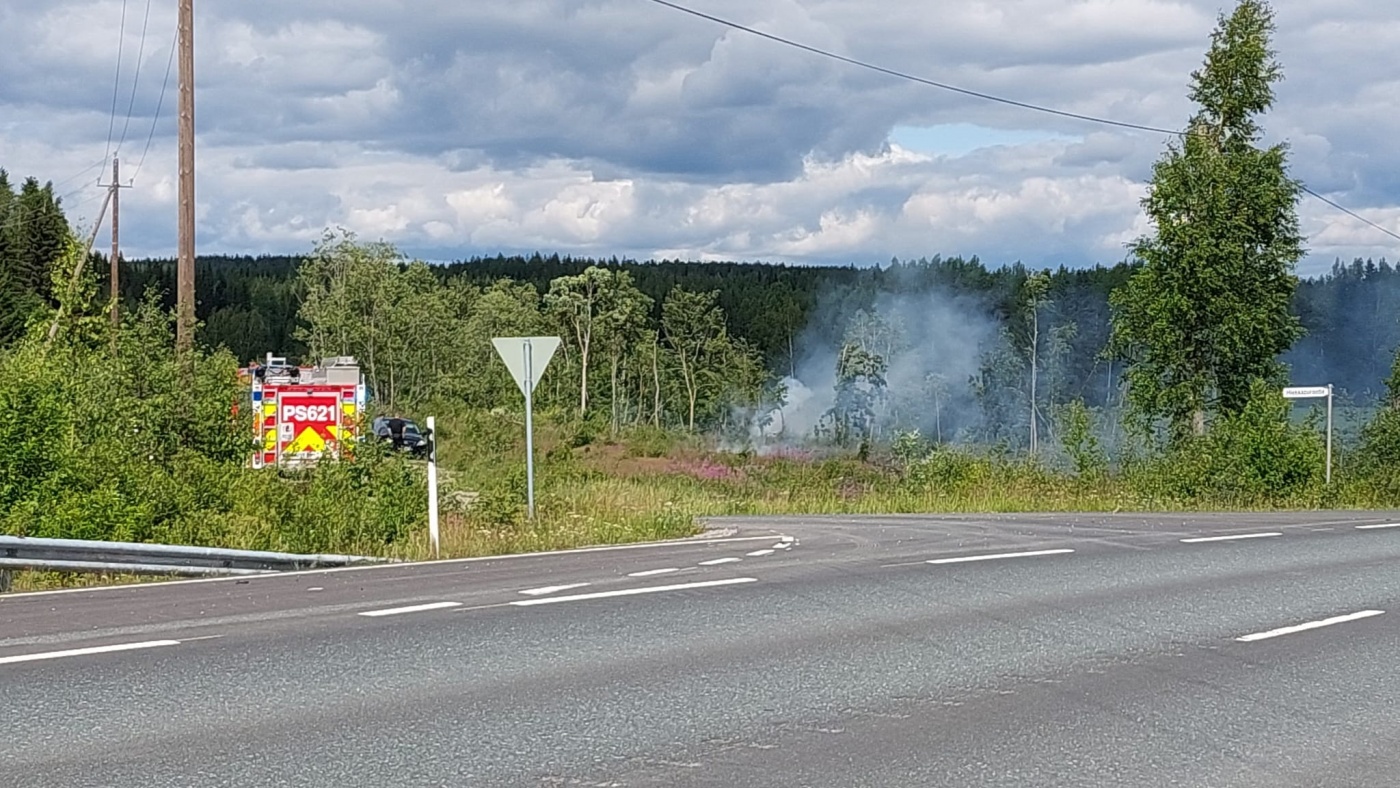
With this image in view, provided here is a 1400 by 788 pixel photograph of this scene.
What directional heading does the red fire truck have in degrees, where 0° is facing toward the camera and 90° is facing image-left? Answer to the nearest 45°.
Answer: approximately 180°

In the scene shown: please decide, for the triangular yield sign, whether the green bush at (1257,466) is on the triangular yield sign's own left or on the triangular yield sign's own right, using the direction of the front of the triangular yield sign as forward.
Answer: on the triangular yield sign's own right

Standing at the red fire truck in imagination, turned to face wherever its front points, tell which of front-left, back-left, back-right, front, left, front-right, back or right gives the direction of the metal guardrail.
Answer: back

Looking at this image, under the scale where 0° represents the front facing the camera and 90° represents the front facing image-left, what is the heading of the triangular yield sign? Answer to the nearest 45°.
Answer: approximately 180°

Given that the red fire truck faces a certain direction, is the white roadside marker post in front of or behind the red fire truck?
behind

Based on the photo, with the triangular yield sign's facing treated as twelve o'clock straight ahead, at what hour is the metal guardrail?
The metal guardrail is roughly at 7 o'clock from the triangular yield sign.

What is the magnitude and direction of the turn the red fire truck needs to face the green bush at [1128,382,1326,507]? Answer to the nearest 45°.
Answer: approximately 90° to its right

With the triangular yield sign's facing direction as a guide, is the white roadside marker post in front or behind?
behind

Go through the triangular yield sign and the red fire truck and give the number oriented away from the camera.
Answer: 2

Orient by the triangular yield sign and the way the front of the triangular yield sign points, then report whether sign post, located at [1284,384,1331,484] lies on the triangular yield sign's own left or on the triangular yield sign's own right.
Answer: on the triangular yield sign's own right
